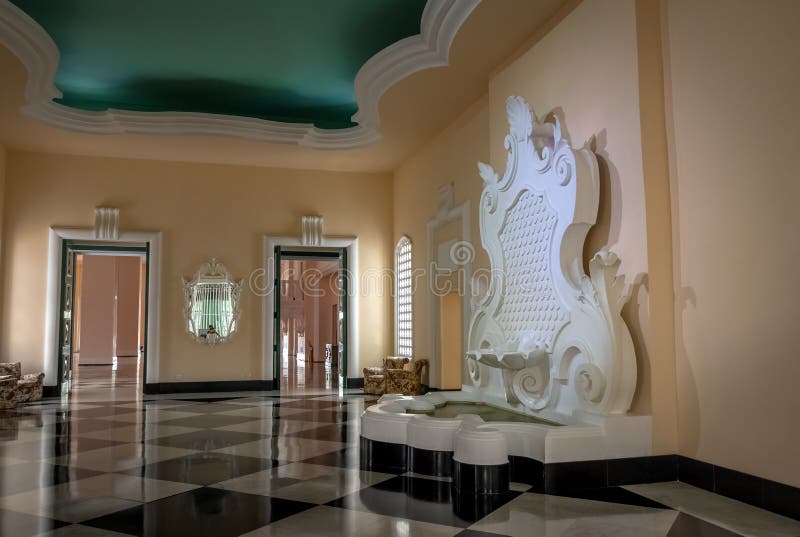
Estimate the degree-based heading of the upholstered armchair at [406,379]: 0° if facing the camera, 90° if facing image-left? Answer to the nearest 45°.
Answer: approximately 90°

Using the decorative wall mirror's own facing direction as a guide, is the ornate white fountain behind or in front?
in front

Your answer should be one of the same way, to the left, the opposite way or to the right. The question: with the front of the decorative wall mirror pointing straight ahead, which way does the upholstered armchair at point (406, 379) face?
to the right

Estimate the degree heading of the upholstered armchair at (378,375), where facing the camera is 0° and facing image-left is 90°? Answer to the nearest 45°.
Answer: approximately 45°

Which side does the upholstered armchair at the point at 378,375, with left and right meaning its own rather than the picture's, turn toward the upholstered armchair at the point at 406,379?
left

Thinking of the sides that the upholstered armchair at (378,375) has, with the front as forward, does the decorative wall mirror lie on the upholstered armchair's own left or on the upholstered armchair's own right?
on the upholstered armchair's own right

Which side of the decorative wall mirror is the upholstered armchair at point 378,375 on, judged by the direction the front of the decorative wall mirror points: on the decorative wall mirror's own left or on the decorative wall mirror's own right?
on the decorative wall mirror's own left

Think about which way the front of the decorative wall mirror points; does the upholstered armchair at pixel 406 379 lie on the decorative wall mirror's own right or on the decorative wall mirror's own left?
on the decorative wall mirror's own left

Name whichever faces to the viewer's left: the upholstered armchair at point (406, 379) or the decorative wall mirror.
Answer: the upholstered armchair

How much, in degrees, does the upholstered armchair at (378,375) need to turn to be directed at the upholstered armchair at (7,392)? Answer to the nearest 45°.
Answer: approximately 45° to its right

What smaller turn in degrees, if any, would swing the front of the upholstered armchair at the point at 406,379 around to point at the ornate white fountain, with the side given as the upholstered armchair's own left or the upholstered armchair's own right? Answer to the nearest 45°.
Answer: approximately 90° to the upholstered armchair's own left
